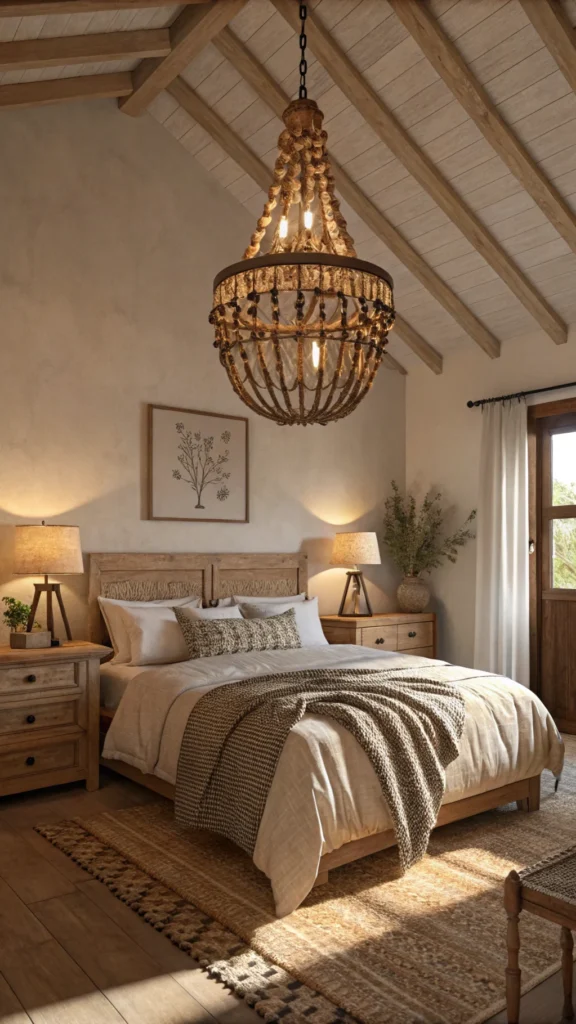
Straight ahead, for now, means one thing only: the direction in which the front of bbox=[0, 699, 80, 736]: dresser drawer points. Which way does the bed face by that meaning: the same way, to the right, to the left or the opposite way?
the same way

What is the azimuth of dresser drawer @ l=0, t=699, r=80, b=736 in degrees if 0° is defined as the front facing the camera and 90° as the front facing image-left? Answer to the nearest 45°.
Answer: approximately 315°

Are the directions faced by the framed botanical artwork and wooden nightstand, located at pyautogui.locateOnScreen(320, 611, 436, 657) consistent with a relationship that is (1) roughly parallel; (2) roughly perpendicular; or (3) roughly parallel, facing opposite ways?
roughly parallel

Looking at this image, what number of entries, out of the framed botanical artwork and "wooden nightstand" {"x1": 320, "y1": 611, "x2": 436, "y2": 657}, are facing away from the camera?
0

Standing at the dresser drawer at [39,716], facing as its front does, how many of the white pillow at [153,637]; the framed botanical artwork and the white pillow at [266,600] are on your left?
3

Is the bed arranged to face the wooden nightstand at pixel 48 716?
no

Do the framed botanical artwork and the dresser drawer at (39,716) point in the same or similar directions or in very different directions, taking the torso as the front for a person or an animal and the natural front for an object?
same or similar directions

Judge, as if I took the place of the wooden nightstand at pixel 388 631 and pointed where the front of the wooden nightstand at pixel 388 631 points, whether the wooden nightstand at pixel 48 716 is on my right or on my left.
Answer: on my right

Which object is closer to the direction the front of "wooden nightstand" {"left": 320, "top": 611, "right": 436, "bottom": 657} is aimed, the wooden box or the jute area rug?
the jute area rug

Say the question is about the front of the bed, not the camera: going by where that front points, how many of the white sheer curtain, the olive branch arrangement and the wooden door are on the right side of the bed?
0

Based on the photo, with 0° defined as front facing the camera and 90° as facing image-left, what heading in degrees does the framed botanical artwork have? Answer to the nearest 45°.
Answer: approximately 315°

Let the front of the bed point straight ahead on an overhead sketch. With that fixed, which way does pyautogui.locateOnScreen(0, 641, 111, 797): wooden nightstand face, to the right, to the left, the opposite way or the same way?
the same way

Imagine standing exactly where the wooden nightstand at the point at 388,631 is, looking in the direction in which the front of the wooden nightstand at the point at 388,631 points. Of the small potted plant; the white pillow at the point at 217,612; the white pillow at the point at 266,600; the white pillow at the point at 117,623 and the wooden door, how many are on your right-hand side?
4

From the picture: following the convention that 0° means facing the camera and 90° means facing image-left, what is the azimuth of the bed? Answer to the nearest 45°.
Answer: approximately 315°

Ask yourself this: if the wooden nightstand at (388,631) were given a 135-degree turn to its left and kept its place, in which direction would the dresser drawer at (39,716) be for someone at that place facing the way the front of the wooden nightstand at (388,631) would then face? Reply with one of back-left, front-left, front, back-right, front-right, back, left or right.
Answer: back-left

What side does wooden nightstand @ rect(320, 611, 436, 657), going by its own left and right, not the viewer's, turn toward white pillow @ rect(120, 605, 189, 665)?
right

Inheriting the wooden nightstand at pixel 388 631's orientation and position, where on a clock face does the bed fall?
The bed is roughly at 2 o'clock from the wooden nightstand.

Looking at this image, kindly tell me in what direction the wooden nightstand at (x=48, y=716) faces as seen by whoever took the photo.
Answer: facing the viewer and to the right of the viewer

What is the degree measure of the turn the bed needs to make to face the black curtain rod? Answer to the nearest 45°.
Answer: approximately 90° to its left

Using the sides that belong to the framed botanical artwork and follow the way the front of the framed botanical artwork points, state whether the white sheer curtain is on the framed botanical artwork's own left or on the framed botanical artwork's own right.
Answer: on the framed botanical artwork's own left

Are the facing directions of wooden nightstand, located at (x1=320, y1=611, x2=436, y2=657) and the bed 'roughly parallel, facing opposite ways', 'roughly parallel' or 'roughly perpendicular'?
roughly parallel

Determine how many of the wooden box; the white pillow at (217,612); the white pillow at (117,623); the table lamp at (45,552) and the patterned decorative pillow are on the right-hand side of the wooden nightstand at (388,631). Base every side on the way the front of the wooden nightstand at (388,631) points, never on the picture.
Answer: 5
